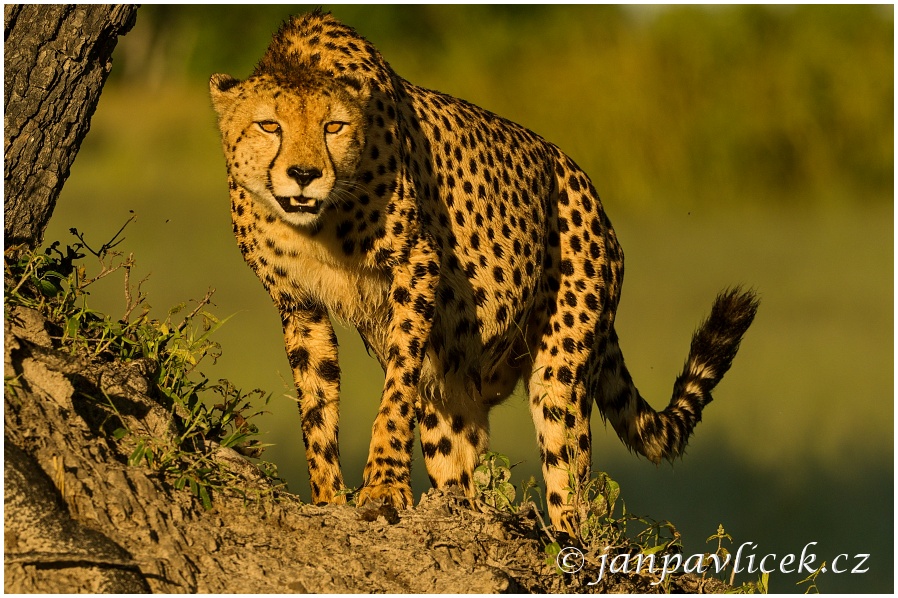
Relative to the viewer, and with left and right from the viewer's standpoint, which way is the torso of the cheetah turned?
facing the viewer and to the left of the viewer

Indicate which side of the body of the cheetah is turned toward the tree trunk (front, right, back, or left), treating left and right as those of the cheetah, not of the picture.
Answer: front
